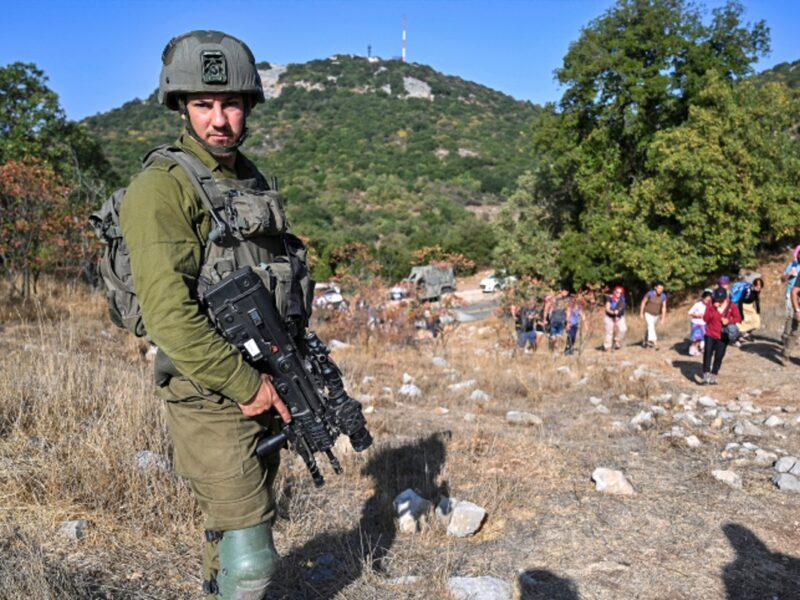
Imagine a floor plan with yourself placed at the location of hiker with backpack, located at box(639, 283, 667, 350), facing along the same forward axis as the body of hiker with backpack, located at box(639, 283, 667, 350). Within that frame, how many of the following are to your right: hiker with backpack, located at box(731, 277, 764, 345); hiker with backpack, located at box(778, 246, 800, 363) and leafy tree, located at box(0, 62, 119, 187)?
1

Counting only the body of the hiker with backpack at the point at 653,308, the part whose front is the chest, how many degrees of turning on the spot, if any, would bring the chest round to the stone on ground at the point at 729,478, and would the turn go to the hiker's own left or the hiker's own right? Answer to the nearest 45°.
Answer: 0° — they already face it

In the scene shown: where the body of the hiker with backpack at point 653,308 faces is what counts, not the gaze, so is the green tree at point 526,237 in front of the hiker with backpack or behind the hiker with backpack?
behind

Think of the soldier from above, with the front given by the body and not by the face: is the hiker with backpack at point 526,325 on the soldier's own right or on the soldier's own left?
on the soldier's own left

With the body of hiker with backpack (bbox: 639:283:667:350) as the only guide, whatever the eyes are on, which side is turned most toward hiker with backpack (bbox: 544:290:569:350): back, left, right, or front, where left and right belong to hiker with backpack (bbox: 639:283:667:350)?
right

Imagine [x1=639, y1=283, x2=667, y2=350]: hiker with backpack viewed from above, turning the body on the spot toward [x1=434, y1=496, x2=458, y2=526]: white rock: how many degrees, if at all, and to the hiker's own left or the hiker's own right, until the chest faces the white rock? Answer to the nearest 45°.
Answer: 0° — they already face it

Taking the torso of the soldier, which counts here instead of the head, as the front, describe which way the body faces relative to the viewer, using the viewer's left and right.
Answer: facing the viewer and to the right of the viewer

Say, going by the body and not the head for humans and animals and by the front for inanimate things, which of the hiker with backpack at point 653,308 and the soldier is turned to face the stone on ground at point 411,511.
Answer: the hiker with backpack

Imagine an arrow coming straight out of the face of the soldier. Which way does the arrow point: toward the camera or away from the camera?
toward the camera

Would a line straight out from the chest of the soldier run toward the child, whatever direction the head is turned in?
no

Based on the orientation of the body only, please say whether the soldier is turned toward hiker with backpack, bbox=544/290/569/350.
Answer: no

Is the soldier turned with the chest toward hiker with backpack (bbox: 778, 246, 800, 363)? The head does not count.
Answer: no

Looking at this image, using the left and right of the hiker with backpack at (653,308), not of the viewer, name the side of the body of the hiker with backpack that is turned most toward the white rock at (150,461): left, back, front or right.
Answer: front

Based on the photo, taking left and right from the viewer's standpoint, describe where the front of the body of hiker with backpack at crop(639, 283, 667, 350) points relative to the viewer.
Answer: facing the viewer

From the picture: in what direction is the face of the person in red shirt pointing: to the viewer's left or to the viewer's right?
to the viewer's left

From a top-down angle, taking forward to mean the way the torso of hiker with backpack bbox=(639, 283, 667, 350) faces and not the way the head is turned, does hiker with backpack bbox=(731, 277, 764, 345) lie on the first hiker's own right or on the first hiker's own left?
on the first hiker's own left

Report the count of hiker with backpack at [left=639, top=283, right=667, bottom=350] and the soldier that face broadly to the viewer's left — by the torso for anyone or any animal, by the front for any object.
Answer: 0
